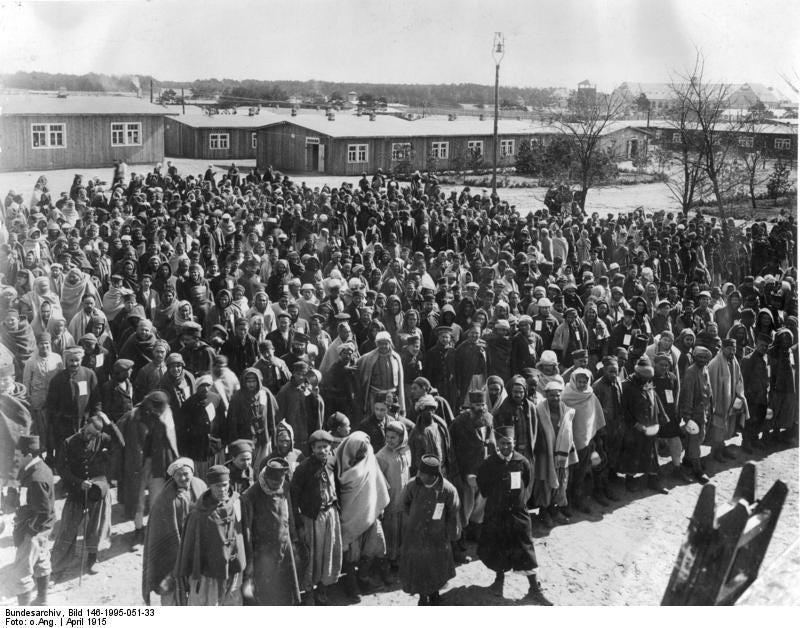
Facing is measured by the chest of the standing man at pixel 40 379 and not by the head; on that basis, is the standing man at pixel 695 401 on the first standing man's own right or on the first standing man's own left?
on the first standing man's own left

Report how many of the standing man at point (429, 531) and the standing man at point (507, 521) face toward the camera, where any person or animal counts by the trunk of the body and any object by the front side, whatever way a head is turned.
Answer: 2

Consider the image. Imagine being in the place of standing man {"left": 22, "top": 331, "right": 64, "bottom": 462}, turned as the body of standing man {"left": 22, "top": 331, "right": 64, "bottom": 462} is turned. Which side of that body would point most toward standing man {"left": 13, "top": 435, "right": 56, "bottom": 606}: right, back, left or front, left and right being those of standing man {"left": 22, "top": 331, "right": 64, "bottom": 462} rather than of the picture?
front

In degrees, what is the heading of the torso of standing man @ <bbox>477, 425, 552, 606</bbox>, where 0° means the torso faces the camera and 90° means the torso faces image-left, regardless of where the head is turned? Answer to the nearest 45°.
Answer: approximately 0°

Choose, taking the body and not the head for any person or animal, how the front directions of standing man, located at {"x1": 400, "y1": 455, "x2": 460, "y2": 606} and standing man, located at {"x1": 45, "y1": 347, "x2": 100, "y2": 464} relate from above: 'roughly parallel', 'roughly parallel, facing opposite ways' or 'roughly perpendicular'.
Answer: roughly parallel

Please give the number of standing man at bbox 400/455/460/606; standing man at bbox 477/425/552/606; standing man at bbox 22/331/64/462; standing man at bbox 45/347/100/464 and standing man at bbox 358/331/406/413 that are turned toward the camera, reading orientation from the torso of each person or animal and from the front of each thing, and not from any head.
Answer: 5

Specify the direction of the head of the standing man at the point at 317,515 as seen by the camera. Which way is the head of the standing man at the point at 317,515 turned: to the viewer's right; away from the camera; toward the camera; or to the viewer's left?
toward the camera

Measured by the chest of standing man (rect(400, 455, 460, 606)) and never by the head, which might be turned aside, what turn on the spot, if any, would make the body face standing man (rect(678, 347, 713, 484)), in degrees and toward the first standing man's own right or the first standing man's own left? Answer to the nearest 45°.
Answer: approximately 135° to the first standing man's own left

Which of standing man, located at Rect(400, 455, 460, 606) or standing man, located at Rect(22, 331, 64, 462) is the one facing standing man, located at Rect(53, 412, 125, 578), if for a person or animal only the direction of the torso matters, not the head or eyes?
standing man, located at Rect(22, 331, 64, 462)

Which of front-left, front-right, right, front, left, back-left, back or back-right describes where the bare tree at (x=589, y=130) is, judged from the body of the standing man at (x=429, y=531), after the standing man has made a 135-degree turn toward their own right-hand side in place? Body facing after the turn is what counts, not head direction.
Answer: front-right

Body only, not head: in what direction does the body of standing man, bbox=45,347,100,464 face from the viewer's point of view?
toward the camera

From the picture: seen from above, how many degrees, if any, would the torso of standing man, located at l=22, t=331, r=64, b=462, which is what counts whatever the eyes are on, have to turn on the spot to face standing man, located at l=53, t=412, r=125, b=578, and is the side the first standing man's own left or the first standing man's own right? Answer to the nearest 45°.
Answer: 0° — they already face them

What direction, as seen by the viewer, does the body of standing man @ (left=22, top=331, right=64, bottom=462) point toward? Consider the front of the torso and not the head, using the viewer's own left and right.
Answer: facing the viewer

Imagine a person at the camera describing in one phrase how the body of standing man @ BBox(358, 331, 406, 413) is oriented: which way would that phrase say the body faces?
toward the camera

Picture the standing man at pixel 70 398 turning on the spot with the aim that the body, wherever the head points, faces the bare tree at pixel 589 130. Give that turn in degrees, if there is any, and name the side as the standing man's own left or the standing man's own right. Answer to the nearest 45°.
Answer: approximately 135° to the standing man's own left

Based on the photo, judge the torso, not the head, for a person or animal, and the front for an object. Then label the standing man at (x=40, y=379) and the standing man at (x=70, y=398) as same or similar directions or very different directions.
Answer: same or similar directions

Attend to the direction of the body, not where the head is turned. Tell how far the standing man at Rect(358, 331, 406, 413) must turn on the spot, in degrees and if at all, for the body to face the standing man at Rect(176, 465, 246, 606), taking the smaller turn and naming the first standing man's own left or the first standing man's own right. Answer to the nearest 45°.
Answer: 0° — they already face them

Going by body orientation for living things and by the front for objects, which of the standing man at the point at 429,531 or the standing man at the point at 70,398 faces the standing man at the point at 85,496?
the standing man at the point at 70,398
